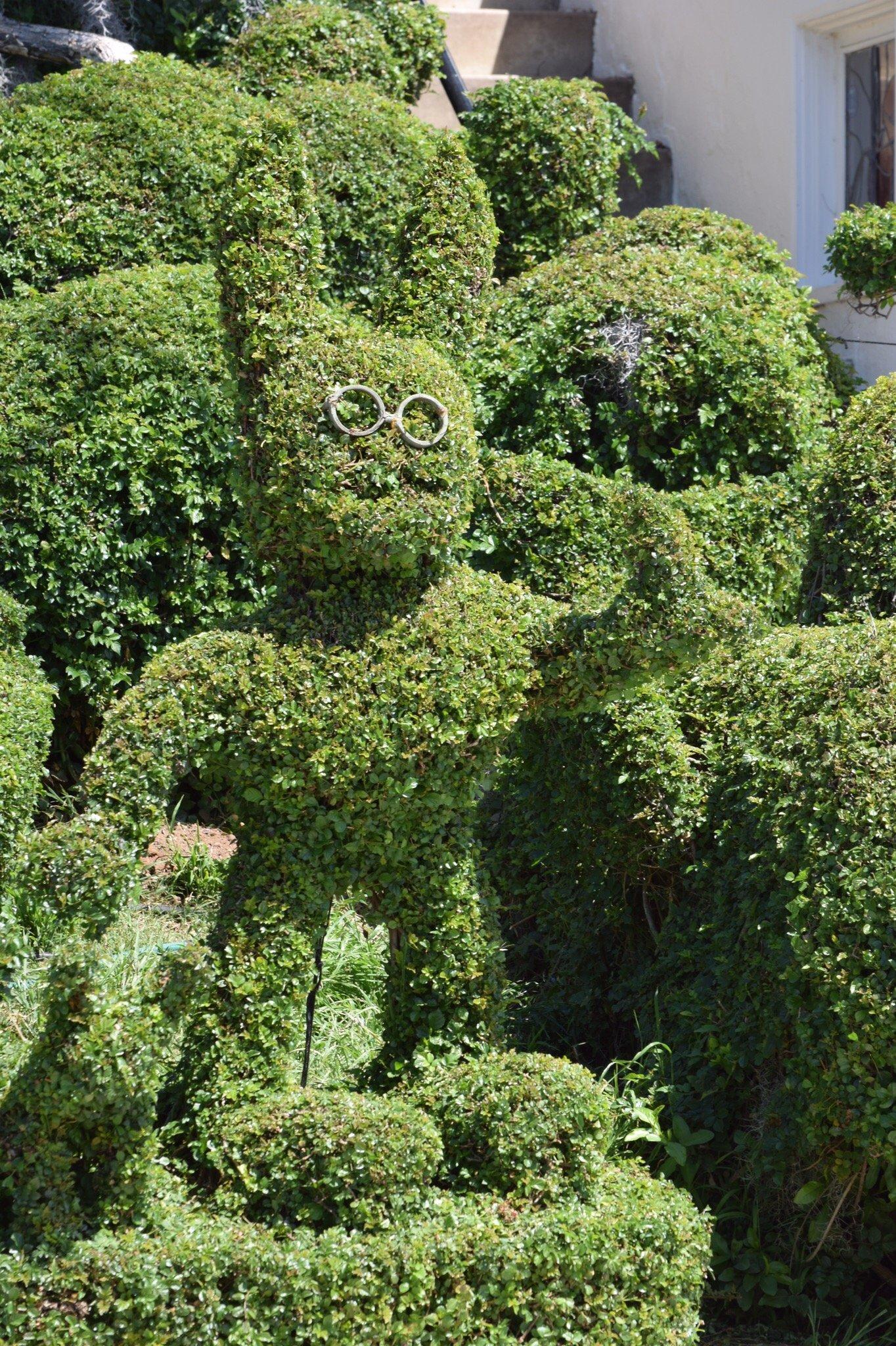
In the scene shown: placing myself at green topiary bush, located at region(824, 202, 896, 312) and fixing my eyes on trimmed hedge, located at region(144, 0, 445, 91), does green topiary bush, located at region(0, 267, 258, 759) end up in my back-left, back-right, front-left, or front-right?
front-left

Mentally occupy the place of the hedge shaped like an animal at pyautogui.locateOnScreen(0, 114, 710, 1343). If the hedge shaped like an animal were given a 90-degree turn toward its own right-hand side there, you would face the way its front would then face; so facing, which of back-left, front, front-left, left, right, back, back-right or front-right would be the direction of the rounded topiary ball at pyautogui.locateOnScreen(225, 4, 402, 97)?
back-right

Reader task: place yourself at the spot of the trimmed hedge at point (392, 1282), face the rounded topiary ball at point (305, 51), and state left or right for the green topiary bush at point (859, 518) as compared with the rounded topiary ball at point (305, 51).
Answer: right

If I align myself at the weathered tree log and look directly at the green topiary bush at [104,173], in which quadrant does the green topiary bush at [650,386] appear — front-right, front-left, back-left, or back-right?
front-left

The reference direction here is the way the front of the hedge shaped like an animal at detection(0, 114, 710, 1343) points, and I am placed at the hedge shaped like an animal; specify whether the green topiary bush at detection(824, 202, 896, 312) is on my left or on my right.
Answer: on my left

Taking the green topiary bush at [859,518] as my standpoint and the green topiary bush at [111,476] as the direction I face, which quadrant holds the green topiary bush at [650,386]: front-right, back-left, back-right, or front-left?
front-right

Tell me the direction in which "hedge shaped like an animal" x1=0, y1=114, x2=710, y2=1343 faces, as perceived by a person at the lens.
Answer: facing the viewer and to the right of the viewer

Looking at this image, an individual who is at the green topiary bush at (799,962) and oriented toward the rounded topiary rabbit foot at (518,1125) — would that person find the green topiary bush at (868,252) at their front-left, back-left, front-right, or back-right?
back-right

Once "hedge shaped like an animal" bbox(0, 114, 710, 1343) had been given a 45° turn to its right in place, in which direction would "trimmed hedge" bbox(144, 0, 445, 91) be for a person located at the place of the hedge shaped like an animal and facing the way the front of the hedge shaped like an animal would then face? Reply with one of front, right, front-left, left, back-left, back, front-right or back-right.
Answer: back

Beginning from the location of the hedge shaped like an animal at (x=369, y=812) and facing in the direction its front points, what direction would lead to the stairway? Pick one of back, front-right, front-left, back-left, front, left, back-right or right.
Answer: back-left
